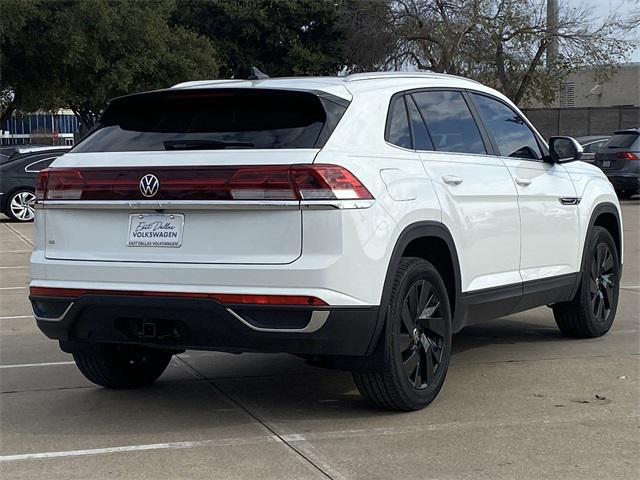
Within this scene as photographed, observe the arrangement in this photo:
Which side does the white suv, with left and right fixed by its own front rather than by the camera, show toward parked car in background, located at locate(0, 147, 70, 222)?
left

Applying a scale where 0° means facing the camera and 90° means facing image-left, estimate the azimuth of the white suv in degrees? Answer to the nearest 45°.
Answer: approximately 225°

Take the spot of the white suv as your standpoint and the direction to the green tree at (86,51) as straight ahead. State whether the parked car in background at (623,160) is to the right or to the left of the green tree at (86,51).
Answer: right

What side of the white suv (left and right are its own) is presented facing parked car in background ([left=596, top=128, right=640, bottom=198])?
front

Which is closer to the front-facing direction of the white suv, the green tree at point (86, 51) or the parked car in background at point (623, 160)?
the parked car in background

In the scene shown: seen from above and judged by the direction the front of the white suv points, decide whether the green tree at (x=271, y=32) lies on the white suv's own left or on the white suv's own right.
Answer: on the white suv's own left

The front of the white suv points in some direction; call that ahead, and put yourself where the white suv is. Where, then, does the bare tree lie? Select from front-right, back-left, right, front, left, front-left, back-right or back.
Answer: front-left
